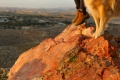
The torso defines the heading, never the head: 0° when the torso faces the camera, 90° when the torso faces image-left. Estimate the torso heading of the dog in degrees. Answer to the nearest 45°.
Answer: approximately 90°
